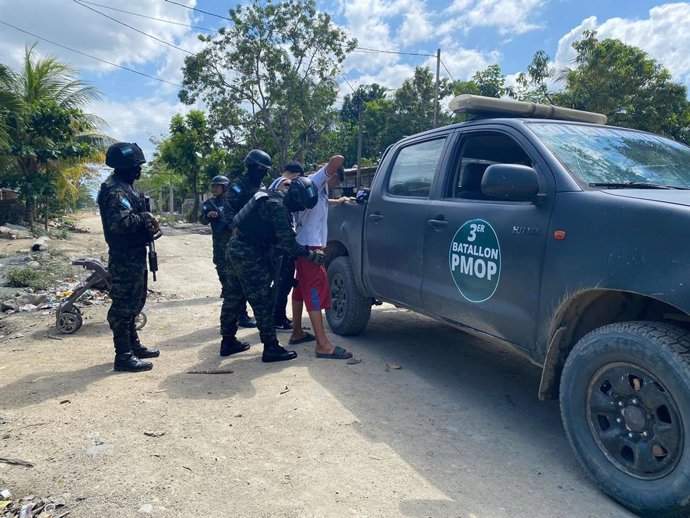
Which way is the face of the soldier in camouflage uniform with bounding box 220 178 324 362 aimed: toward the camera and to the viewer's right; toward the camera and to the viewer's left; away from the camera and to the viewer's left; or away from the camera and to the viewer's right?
away from the camera and to the viewer's right

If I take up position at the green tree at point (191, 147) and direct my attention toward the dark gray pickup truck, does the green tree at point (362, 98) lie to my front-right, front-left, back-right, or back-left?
back-left

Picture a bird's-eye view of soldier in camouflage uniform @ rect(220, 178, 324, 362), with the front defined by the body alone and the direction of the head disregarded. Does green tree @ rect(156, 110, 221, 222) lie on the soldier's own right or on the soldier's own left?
on the soldier's own left

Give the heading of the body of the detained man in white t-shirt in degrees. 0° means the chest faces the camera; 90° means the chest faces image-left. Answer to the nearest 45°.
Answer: approximately 270°

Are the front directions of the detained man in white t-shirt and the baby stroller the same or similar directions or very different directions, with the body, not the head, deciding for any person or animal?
same or similar directions

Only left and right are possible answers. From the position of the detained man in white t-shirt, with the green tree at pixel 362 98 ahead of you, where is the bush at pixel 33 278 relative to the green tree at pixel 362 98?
left

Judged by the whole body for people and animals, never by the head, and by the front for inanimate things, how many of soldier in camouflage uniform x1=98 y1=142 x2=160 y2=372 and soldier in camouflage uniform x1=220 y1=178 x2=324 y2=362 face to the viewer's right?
2

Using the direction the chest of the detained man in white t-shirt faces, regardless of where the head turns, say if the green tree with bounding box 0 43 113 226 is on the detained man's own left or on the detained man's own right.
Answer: on the detained man's own left

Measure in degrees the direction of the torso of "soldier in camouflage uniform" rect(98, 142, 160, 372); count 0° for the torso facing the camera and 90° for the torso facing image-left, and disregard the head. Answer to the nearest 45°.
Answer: approximately 270°

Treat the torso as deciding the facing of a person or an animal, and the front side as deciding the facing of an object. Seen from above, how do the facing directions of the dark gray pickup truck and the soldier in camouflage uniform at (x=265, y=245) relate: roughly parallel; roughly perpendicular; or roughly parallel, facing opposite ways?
roughly perpendicular

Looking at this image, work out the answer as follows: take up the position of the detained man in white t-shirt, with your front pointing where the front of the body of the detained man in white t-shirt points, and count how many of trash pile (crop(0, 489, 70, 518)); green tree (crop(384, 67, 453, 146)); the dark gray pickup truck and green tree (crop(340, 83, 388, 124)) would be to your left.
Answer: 2

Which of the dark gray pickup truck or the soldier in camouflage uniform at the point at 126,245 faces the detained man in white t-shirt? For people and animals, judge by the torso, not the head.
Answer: the soldier in camouflage uniform

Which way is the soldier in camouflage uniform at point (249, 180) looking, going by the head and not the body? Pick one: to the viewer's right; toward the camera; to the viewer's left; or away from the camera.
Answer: to the viewer's right

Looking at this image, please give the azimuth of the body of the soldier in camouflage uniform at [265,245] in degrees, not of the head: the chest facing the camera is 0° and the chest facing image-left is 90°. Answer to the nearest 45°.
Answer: approximately 270°

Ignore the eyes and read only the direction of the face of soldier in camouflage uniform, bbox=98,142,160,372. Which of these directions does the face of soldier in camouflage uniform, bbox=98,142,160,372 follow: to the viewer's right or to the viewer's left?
to the viewer's right

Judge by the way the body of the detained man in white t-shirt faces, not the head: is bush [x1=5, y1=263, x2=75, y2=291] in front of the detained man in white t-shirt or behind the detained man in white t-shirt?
behind

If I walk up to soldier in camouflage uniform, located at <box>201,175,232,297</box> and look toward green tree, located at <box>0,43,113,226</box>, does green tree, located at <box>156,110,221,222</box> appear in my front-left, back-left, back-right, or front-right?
front-right
